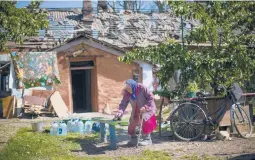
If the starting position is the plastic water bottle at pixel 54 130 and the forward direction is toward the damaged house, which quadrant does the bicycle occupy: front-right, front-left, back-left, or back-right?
back-right

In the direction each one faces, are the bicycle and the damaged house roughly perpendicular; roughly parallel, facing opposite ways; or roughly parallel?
roughly perpendicular

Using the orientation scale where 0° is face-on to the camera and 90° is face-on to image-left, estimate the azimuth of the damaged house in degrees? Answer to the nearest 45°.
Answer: approximately 0°

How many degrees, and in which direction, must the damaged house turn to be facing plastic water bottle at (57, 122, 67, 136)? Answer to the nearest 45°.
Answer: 0° — it already faces it

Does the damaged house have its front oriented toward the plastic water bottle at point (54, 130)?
yes

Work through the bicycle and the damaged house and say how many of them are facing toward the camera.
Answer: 1

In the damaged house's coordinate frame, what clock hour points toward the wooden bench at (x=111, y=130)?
The wooden bench is roughly at 12 o'clock from the damaged house.
